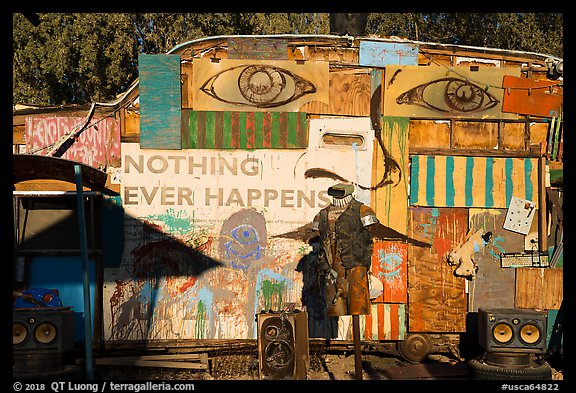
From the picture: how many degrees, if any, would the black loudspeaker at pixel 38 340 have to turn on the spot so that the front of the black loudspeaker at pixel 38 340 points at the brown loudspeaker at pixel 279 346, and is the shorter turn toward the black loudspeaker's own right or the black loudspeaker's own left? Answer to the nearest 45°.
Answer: approximately 90° to the black loudspeaker's own left

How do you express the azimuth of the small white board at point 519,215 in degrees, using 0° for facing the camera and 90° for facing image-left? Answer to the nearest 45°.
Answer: approximately 0°

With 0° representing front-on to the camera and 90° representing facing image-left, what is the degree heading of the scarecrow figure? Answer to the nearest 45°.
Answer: approximately 45°

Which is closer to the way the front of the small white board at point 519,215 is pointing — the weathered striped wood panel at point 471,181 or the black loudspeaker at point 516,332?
the black loudspeaker

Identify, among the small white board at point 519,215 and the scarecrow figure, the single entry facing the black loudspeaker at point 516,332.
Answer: the small white board

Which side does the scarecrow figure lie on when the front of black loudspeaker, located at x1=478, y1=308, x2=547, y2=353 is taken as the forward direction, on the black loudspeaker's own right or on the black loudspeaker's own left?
on the black loudspeaker's own right

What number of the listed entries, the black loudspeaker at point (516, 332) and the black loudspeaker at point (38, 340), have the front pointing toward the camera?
2

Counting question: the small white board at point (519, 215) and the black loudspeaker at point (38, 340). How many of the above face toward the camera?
2

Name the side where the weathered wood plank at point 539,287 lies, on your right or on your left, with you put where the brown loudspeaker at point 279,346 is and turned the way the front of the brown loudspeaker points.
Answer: on your left
